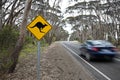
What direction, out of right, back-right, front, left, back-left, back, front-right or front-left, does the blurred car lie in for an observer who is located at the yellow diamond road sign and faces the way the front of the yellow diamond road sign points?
back-left

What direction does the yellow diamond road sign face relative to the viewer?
toward the camera
